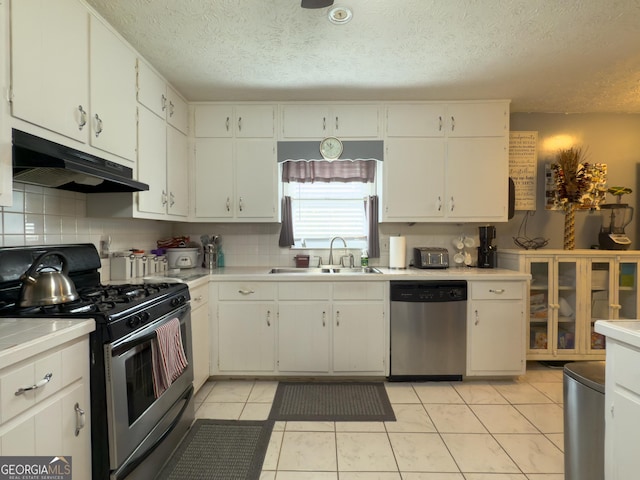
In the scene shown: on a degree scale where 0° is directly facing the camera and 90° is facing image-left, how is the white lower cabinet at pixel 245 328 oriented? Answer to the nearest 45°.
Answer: approximately 0°

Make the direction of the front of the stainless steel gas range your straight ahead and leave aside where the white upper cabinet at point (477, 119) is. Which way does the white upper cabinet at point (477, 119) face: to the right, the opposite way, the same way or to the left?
to the right

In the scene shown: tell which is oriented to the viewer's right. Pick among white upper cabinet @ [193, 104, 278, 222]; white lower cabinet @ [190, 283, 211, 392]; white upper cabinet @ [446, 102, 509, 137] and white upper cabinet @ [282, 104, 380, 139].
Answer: the white lower cabinet

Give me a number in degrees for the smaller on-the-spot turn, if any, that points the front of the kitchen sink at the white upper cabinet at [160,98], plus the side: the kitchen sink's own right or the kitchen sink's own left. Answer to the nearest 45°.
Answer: approximately 45° to the kitchen sink's own right

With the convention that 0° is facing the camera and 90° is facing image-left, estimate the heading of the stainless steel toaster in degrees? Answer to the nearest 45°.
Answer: approximately 0°

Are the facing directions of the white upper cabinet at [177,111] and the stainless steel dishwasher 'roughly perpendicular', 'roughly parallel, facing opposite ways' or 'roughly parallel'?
roughly perpendicular

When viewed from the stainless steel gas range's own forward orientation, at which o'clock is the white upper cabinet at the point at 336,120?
The white upper cabinet is roughly at 10 o'clock from the stainless steel gas range.

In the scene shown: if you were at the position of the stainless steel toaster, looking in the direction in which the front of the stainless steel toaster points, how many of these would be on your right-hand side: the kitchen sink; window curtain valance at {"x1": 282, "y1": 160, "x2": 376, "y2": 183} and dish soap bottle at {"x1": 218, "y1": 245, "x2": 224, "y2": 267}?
3
